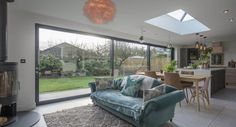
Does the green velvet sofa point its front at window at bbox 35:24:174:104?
no

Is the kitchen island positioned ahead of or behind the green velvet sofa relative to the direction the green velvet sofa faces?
behind

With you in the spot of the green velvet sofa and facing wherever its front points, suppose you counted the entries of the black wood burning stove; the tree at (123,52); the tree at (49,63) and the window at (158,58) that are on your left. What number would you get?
0

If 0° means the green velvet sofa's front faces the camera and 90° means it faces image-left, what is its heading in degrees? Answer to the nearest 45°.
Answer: approximately 45°

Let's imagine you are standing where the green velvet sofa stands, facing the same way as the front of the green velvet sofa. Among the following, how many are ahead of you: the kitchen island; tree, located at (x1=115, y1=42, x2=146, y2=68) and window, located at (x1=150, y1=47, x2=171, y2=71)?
0

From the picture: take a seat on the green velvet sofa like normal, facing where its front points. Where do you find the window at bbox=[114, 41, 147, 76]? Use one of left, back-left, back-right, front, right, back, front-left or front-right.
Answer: back-right

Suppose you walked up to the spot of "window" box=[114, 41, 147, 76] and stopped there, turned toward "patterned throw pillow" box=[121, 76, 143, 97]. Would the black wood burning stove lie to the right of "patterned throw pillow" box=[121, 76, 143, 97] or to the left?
right

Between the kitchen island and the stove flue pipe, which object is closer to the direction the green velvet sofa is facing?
the stove flue pipe

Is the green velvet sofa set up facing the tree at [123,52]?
no
